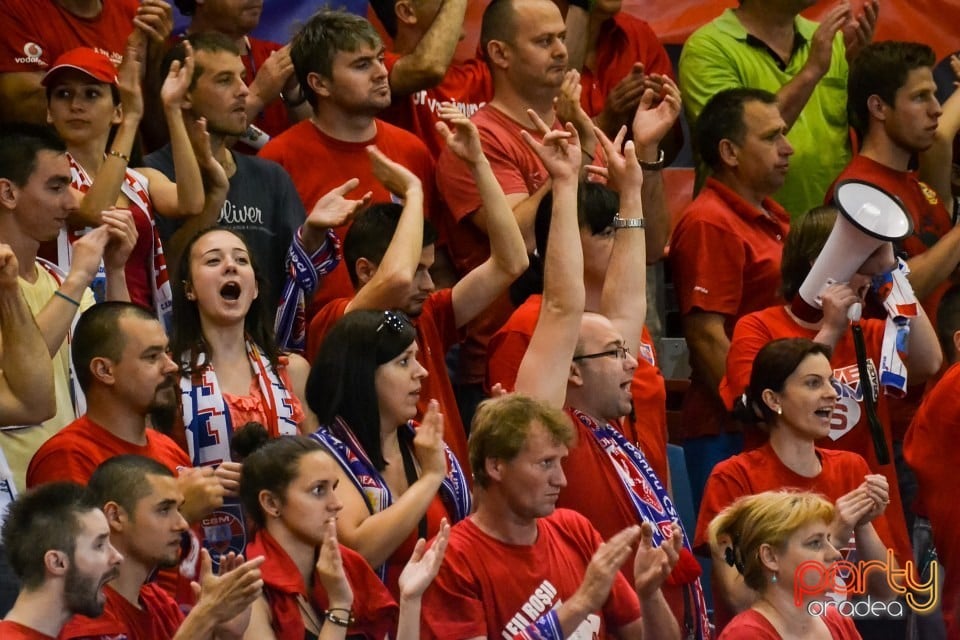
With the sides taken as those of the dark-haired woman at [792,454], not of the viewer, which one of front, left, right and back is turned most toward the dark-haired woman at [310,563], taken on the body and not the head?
right

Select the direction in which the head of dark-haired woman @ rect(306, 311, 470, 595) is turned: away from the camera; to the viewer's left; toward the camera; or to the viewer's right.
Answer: to the viewer's right

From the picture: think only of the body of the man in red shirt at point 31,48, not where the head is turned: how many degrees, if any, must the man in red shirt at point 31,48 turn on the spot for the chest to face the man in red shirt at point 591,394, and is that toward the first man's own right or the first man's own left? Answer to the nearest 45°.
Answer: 0° — they already face them

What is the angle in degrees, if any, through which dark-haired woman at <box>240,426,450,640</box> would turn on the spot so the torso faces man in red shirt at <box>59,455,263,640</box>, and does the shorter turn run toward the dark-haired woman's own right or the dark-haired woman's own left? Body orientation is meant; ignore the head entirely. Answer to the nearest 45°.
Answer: approximately 135° to the dark-haired woman's own right

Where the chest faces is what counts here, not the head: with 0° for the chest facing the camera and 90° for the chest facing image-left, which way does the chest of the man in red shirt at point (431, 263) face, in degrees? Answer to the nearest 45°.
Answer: approximately 315°
